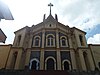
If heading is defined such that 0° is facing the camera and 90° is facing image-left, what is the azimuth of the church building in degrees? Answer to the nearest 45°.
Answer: approximately 0°
